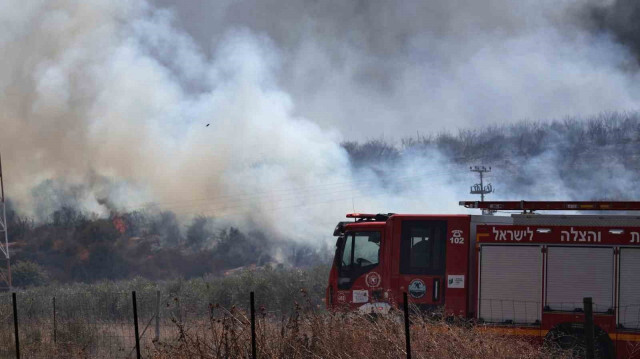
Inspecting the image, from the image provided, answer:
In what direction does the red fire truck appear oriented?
to the viewer's left

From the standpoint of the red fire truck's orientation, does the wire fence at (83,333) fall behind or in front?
in front
